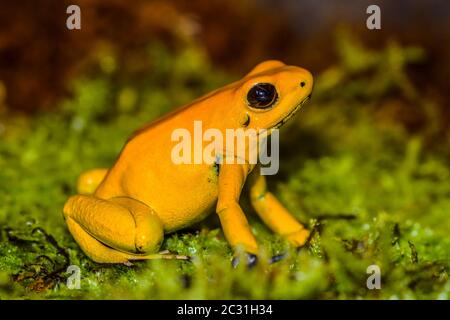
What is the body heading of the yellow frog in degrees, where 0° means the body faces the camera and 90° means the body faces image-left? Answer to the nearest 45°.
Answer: approximately 270°
